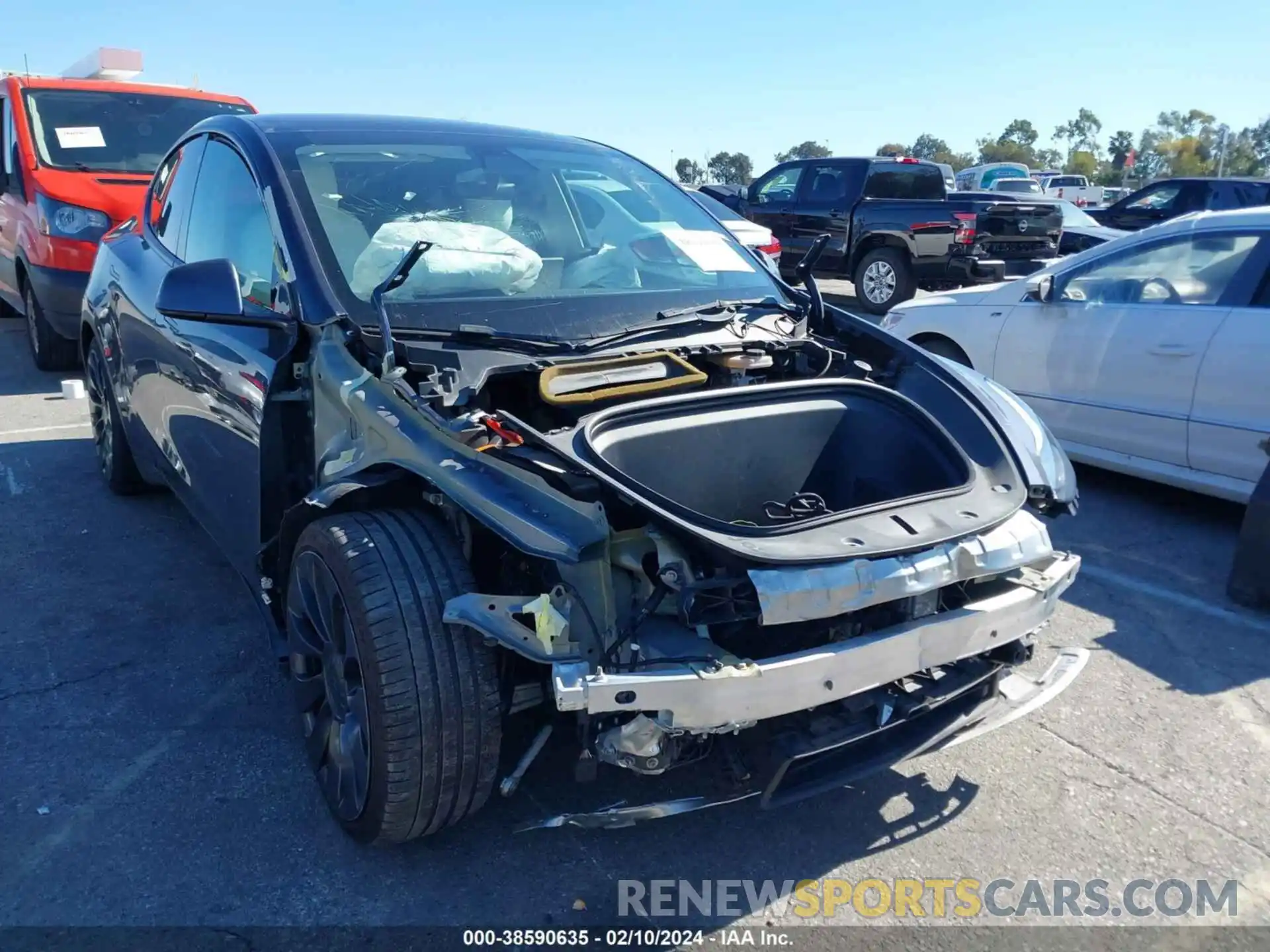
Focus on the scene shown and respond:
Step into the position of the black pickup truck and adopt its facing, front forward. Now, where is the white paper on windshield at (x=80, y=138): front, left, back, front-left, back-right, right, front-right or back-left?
left

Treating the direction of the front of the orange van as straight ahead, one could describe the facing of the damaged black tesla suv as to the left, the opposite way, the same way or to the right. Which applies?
the same way

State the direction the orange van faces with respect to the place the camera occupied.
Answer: facing the viewer and to the right of the viewer

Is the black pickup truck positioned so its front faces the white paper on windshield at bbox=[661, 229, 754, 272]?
no

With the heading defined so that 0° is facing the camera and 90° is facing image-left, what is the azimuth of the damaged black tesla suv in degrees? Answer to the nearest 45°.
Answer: approximately 315°

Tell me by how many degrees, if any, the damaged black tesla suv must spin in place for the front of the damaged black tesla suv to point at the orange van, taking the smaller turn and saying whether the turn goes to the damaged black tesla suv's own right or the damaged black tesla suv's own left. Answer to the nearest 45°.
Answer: approximately 180°

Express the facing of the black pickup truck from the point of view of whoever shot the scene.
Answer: facing away from the viewer and to the left of the viewer

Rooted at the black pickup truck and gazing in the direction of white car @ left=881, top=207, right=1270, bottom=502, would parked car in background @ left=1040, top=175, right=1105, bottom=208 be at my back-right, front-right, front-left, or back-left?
back-left

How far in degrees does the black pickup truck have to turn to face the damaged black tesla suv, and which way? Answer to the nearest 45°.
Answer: approximately 135° to its left

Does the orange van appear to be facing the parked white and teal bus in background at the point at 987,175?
no

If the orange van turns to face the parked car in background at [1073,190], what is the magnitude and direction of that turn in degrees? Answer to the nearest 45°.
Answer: approximately 90° to its left

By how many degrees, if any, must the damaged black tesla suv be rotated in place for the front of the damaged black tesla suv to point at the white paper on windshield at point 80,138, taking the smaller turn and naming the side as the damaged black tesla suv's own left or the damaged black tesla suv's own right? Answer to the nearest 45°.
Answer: approximately 180°

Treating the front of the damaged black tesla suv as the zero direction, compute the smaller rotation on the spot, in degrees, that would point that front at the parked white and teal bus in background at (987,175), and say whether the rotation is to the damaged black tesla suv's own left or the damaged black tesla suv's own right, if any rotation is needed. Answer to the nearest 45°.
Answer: approximately 135° to the damaged black tesla suv's own left

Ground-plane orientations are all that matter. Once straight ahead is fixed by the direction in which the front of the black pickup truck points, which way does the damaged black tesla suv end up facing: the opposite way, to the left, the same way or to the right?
the opposite way

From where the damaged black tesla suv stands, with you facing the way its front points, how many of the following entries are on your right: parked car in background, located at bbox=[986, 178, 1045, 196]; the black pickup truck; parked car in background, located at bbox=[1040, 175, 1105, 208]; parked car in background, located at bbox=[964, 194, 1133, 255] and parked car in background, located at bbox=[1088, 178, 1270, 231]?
0

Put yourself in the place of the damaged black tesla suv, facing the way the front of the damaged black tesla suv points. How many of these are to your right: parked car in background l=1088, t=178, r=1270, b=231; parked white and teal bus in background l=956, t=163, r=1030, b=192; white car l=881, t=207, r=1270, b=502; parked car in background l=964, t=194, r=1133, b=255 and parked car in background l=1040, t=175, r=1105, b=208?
0
